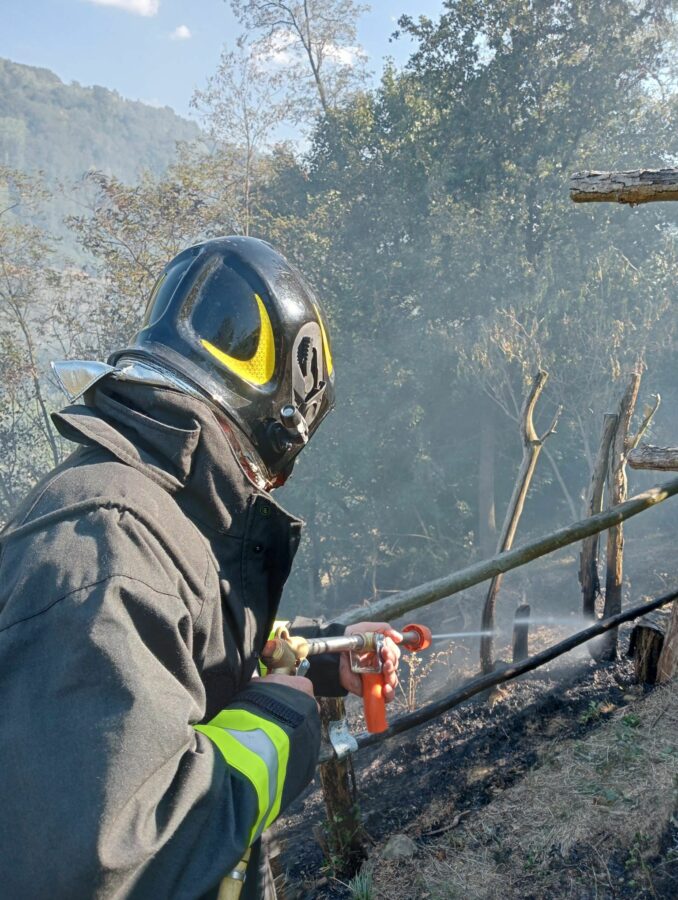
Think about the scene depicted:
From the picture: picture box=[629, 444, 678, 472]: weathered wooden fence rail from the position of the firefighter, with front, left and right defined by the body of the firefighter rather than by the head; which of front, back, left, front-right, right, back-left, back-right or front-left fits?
front-left

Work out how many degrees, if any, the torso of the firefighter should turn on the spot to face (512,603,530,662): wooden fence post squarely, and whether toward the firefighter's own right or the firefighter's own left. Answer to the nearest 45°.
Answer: approximately 45° to the firefighter's own left

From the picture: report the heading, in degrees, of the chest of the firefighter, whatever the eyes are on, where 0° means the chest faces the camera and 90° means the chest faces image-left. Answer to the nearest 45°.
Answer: approximately 270°

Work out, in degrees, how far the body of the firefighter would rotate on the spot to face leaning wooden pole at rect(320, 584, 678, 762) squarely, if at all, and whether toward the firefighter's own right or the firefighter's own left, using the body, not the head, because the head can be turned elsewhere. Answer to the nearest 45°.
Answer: approximately 45° to the firefighter's own left

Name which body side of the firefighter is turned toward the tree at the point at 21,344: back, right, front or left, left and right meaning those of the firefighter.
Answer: left

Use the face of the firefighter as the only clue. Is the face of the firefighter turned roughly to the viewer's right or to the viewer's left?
to the viewer's right
